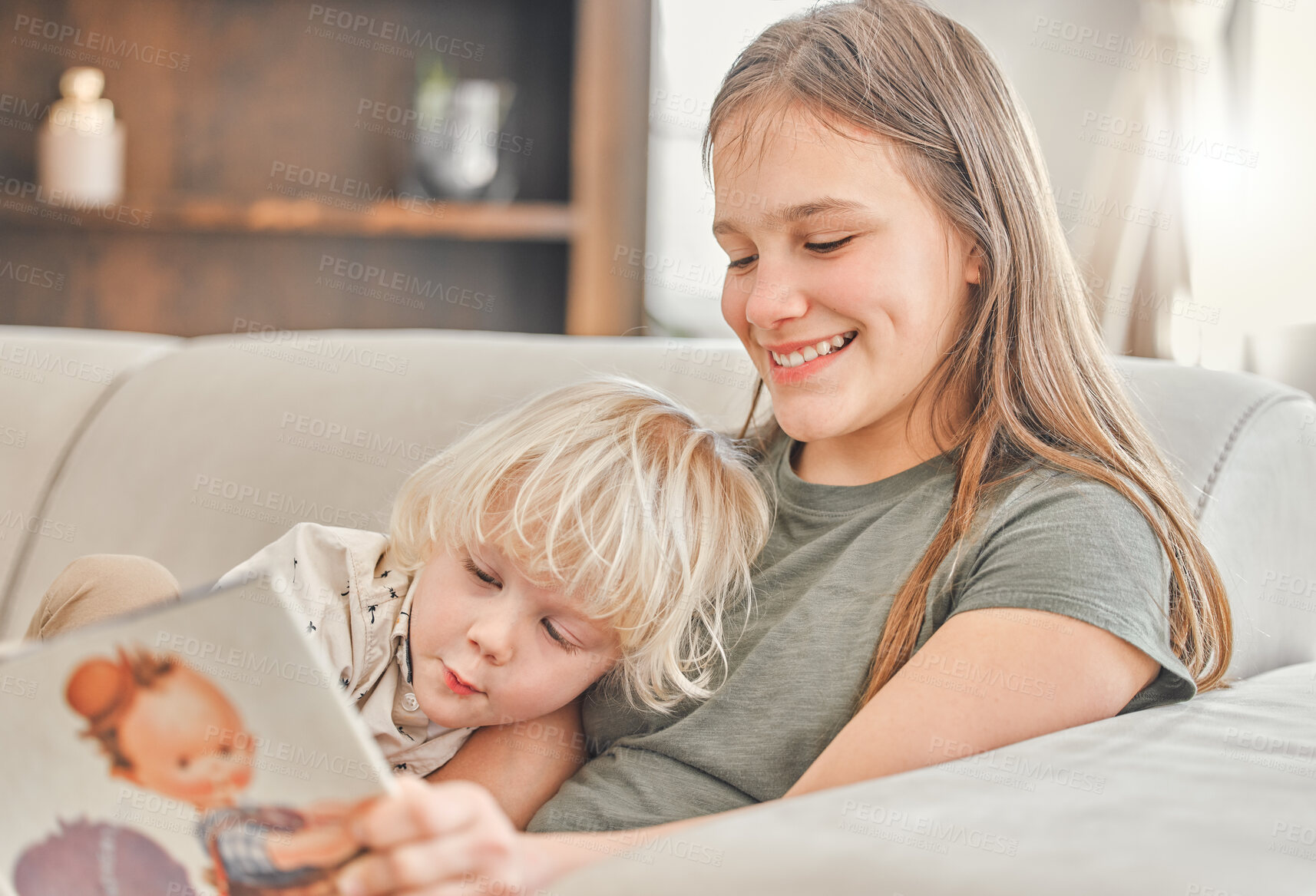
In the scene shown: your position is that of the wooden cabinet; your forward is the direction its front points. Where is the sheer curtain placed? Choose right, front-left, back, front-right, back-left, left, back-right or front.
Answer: front-left

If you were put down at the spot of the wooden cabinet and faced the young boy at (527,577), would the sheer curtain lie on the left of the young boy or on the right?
left

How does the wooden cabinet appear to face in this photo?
toward the camera

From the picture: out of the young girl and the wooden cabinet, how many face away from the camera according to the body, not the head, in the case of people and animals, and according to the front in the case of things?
0

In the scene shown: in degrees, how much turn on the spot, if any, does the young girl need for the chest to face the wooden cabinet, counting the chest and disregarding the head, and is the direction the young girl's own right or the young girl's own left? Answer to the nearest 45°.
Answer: approximately 90° to the young girl's own right

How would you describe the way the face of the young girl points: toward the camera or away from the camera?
toward the camera

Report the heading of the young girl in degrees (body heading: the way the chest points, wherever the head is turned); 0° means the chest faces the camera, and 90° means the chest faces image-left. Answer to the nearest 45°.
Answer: approximately 45°

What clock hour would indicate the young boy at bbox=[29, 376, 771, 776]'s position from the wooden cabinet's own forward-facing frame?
The young boy is roughly at 12 o'clock from the wooden cabinet.

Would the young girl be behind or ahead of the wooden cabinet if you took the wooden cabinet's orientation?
ahead

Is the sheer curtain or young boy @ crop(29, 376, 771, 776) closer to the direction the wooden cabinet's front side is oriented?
the young boy

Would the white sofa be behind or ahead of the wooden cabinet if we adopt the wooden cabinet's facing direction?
ahead
